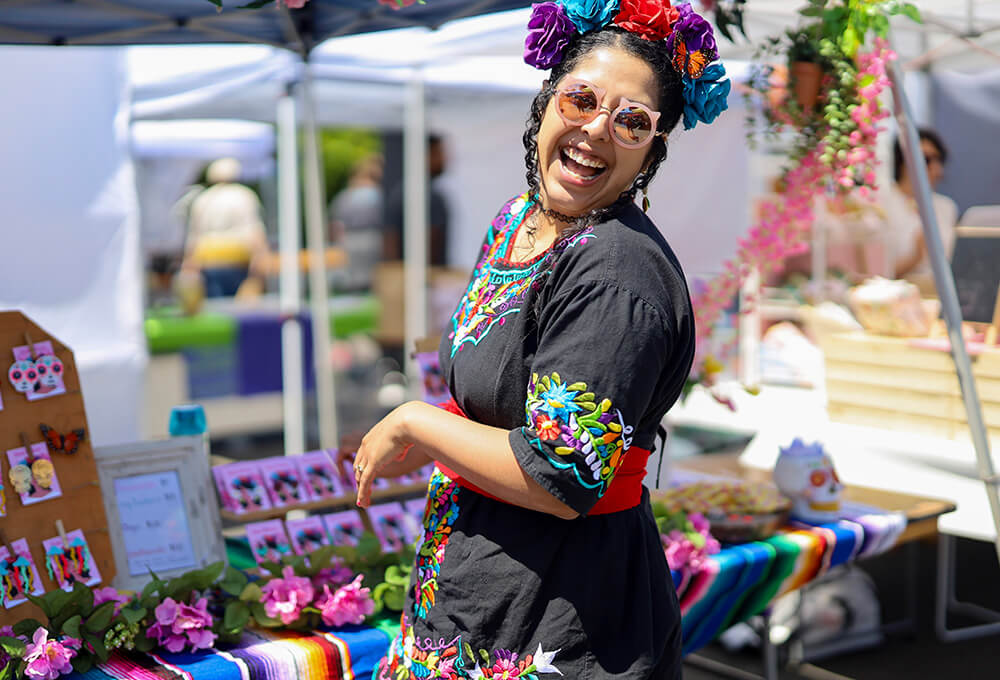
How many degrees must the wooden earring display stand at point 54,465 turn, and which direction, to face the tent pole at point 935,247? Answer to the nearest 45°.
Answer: approximately 90° to its left

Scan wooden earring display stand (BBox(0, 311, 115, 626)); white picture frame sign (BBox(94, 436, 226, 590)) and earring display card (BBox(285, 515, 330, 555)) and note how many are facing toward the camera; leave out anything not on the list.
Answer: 3

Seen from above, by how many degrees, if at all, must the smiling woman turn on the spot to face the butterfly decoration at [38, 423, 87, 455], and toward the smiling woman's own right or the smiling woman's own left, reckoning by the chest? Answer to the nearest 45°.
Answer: approximately 90° to the smiling woman's own right

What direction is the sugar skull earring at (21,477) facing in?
toward the camera

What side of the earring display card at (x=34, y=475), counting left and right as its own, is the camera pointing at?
front

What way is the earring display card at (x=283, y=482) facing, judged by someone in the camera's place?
facing the viewer
